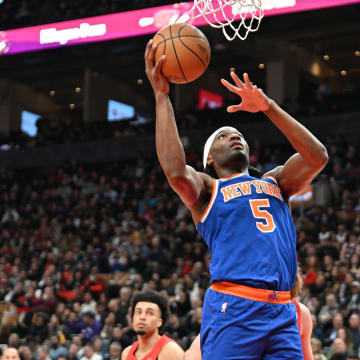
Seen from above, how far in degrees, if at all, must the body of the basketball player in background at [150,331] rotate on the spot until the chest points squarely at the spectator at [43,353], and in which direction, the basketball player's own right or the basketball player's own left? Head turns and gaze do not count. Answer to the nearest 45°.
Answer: approximately 135° to the basketball player's own right

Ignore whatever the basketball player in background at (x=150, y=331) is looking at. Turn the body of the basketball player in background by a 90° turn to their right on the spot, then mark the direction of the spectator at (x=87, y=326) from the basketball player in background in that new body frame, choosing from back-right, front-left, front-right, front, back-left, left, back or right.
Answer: front-right

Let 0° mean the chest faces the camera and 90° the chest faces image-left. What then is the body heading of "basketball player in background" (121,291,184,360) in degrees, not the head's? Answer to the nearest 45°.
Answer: approximately 45°

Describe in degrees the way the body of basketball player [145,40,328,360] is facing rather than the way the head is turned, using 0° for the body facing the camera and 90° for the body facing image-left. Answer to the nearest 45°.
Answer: approximately 315°

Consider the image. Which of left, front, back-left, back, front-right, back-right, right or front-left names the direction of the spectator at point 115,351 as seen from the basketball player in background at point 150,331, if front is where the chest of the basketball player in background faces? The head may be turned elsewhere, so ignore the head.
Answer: back-right
